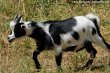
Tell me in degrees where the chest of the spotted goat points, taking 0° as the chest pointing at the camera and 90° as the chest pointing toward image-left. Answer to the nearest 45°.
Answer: approximately 90°
